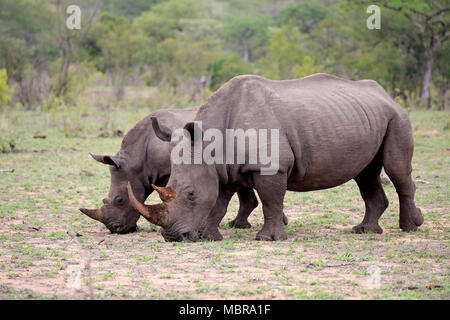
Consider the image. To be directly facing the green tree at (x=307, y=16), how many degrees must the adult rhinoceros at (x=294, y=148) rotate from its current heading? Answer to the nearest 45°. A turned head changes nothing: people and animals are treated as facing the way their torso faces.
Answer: approximately 90° to its right

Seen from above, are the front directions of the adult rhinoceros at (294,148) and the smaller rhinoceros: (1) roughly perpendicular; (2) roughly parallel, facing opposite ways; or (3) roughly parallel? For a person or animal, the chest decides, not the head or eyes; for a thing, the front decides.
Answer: roughly parallel

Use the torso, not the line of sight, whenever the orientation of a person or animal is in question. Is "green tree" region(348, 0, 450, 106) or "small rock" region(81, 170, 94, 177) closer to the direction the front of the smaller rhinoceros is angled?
the small rock

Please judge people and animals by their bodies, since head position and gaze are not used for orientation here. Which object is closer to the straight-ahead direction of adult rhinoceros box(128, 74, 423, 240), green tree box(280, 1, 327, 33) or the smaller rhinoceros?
the smaller rhinoceros

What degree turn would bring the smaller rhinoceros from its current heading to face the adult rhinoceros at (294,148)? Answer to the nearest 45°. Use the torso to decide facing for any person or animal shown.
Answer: approximately 135° to its left

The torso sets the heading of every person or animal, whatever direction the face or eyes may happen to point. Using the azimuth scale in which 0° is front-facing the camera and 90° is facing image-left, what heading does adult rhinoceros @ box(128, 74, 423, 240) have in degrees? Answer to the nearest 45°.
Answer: approximately 90°

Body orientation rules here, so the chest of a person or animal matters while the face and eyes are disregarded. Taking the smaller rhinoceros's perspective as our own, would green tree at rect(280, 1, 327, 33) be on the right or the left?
on its right

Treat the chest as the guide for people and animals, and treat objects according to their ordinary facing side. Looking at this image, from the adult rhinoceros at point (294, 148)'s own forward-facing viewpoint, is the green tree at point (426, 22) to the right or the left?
on its right

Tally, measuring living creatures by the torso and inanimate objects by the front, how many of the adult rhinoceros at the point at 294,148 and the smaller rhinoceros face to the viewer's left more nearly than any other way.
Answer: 2

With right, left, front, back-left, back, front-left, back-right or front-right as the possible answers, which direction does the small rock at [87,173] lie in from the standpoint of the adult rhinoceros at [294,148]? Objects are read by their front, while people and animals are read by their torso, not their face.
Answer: front-right

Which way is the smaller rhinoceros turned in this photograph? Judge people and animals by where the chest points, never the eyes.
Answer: to the viewer's left

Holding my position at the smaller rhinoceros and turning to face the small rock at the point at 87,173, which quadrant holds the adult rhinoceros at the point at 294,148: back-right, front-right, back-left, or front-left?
back-right
